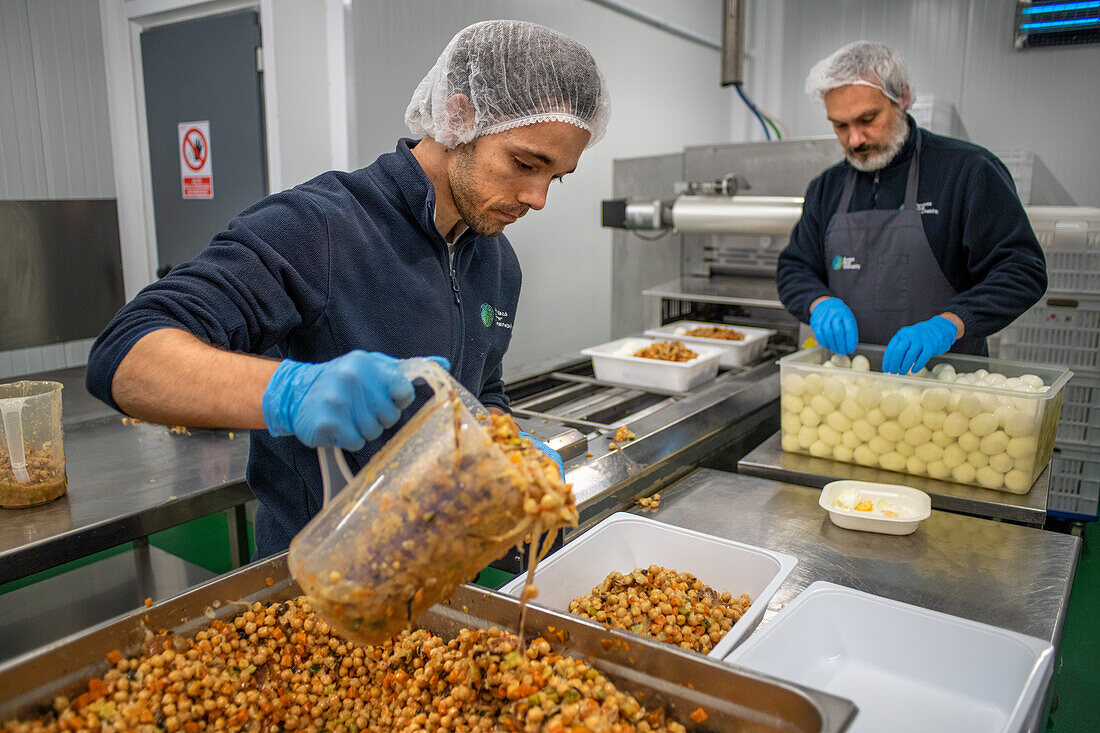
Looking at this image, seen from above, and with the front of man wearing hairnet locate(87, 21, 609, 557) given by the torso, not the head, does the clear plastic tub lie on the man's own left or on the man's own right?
on the man's own left

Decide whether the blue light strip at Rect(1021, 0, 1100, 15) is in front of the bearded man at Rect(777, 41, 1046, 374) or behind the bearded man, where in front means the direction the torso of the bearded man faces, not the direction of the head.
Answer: behind

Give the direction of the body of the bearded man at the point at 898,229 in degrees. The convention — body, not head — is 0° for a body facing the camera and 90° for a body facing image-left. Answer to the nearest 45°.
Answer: approximately 45°
